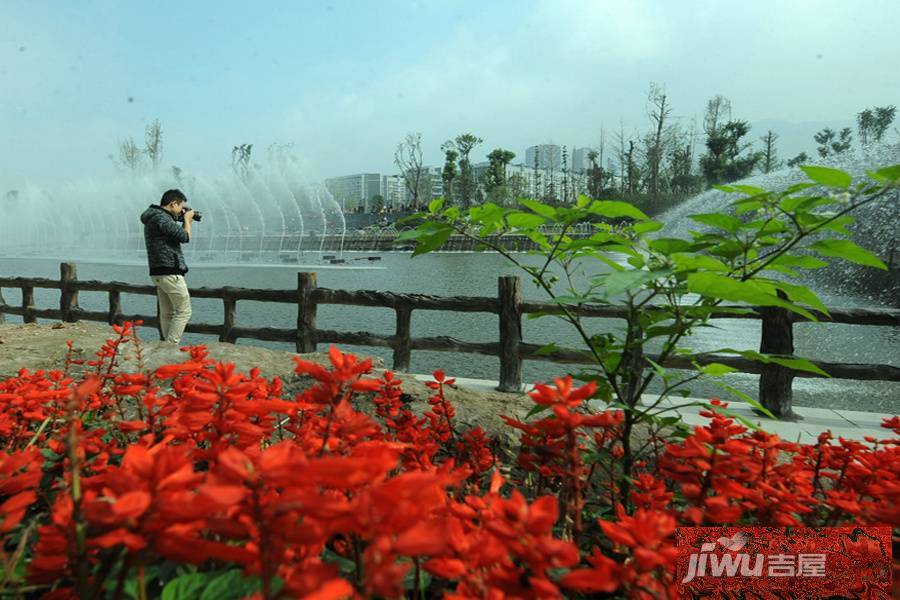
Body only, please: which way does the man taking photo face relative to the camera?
to the viewer's right

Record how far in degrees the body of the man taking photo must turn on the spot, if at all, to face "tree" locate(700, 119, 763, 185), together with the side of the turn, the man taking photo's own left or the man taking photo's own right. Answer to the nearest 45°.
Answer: approximately 45° to the man taking photo's own left

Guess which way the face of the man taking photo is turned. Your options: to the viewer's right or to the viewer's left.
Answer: to the viewer's right
